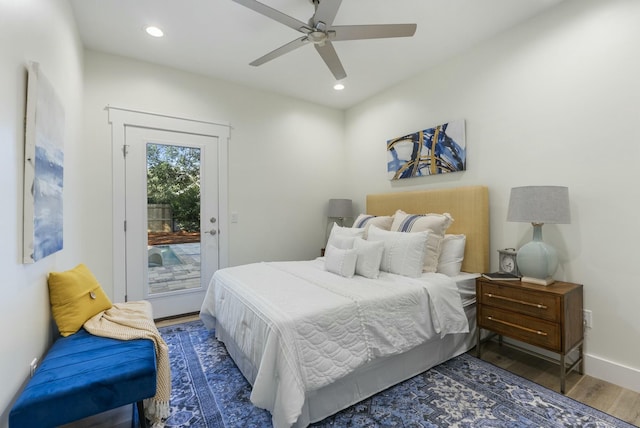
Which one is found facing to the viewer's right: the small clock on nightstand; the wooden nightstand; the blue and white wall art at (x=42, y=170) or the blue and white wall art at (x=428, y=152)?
the blue and white wall art at (x=42, y=170)

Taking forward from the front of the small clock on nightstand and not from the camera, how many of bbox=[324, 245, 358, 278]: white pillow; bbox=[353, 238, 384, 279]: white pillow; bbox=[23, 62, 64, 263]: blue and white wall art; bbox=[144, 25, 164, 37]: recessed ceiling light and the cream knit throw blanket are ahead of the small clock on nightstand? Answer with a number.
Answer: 5

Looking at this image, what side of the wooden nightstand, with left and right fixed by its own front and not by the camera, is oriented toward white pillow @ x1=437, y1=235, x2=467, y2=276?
right

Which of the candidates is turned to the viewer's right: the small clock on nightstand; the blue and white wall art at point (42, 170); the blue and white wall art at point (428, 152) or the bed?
the blue and white wall art at point (42, 170)

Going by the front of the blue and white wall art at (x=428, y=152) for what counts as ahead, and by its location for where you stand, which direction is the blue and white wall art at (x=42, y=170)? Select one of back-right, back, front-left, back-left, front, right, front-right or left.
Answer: front

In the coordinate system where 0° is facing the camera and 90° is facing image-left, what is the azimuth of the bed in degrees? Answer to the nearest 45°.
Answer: approximately 45°

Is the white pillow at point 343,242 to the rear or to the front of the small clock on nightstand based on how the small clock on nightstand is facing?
to the front

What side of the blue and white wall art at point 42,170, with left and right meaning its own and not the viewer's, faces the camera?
right

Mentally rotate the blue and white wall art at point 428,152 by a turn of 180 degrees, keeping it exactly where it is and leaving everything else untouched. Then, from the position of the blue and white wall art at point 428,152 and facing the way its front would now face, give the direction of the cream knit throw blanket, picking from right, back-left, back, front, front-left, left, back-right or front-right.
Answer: back

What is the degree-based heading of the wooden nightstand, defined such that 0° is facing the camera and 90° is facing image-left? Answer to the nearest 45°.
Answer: approximately 45°

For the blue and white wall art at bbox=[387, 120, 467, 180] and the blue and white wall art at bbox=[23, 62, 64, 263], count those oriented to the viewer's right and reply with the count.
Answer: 1

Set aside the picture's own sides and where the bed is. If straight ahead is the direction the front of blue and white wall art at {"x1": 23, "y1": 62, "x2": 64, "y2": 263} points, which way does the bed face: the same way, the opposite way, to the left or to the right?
the opposite way

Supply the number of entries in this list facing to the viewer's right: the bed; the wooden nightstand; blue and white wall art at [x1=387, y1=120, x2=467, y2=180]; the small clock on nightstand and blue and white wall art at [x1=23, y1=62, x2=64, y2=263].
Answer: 1

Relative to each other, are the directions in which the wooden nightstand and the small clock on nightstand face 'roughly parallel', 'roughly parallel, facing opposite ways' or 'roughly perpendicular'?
roughly parallel

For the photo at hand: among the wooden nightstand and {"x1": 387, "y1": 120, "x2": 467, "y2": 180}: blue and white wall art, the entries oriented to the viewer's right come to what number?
0

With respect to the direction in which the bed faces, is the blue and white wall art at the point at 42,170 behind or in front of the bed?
in front

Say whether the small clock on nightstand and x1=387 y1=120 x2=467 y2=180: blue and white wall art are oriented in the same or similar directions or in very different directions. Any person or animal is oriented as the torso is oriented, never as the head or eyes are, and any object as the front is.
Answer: same or similar directions

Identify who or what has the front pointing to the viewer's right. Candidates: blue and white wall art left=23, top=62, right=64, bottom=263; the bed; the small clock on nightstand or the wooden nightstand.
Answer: the blue and white wall art

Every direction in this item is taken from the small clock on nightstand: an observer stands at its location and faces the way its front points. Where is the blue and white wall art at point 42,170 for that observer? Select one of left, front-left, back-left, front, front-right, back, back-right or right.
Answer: front
